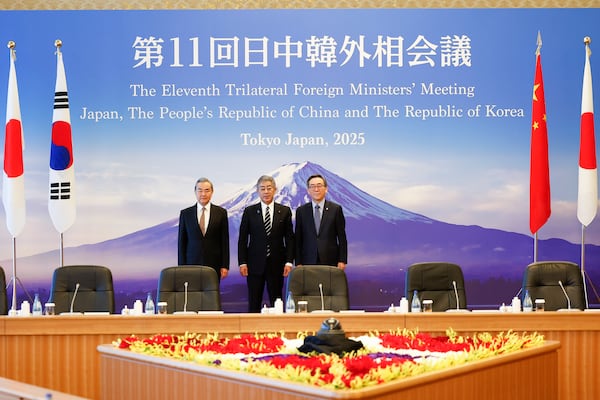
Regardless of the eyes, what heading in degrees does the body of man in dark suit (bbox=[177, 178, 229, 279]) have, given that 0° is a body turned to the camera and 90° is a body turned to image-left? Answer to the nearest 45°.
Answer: approximately 0°

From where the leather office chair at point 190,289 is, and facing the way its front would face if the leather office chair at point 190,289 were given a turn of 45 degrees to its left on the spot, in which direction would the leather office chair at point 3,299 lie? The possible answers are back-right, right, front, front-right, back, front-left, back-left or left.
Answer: back-right

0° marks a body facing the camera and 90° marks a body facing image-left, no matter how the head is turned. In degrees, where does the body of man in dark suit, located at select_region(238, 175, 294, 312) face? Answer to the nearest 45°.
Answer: approximately 0°

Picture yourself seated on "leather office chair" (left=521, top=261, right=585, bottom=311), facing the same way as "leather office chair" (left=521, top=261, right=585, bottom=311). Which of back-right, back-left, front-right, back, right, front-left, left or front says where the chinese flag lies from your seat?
back

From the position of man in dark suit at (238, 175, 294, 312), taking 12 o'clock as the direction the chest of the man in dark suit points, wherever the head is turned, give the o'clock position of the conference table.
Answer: The conference table is roughly at 12 o'clock from the man in dark suit.

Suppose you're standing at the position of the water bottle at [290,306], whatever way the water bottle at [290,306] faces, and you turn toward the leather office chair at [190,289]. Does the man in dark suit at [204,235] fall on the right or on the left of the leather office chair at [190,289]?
right

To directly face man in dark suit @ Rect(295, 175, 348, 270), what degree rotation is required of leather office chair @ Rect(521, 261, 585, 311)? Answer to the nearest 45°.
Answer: approximately 135° to its right

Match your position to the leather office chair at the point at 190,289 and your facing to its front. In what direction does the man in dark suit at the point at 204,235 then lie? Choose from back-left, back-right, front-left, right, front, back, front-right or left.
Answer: back
